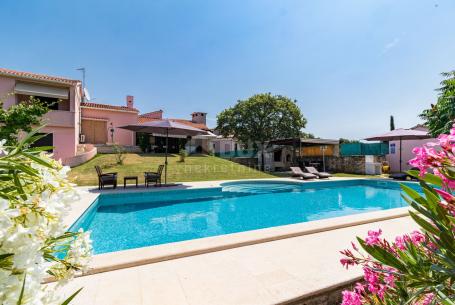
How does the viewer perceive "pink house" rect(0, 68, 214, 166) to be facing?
facing the viewer and to the right of the viewer

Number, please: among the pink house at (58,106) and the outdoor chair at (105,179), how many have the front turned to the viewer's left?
0

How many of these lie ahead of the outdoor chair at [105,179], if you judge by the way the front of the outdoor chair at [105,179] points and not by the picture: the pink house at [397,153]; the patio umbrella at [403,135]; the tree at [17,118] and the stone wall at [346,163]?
3

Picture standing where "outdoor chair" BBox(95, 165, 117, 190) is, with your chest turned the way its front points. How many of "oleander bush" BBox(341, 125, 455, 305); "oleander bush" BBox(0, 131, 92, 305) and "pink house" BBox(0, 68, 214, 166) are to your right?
2

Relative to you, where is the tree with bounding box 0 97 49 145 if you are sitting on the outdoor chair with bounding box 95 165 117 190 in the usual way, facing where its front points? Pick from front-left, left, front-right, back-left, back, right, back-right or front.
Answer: back

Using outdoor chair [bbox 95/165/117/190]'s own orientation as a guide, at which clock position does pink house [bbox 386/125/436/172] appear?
The pink house is roughly at 12 o'clock from the outdoor chair.

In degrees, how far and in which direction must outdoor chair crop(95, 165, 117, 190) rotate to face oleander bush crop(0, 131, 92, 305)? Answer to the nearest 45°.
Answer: approximately 90° to its right

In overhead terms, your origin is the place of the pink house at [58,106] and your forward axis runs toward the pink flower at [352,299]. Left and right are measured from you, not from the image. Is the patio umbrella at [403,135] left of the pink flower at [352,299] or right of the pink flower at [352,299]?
left

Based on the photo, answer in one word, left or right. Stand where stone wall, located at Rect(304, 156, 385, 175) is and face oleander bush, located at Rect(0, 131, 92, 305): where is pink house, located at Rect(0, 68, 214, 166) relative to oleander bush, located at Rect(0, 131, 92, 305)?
right

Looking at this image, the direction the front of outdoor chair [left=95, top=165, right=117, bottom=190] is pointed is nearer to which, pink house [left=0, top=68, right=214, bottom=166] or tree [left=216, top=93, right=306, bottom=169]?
the tree

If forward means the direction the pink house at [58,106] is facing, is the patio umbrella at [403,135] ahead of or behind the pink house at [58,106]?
ahead

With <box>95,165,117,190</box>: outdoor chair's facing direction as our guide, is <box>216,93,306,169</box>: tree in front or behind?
in front

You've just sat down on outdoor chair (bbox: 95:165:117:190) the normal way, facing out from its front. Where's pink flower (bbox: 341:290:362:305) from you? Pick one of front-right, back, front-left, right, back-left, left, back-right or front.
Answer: right

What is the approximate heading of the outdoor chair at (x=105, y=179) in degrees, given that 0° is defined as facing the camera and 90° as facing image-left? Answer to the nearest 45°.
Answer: approximately 270°

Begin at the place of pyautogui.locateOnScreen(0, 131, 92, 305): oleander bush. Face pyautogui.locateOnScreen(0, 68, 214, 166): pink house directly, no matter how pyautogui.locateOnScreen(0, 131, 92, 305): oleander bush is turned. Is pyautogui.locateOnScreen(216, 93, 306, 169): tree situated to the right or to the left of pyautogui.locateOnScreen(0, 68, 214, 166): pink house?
right

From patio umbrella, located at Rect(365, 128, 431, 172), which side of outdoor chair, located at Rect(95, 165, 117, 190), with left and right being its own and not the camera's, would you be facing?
front

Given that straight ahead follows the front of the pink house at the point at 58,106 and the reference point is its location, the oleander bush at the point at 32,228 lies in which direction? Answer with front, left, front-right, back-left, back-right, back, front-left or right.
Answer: front-right

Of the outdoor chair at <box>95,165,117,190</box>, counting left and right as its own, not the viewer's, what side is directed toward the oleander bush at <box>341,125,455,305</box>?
right

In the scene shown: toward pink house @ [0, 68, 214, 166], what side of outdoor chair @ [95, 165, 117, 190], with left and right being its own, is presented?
left

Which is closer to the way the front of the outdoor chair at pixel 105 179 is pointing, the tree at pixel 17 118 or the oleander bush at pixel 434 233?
the oleander bush
